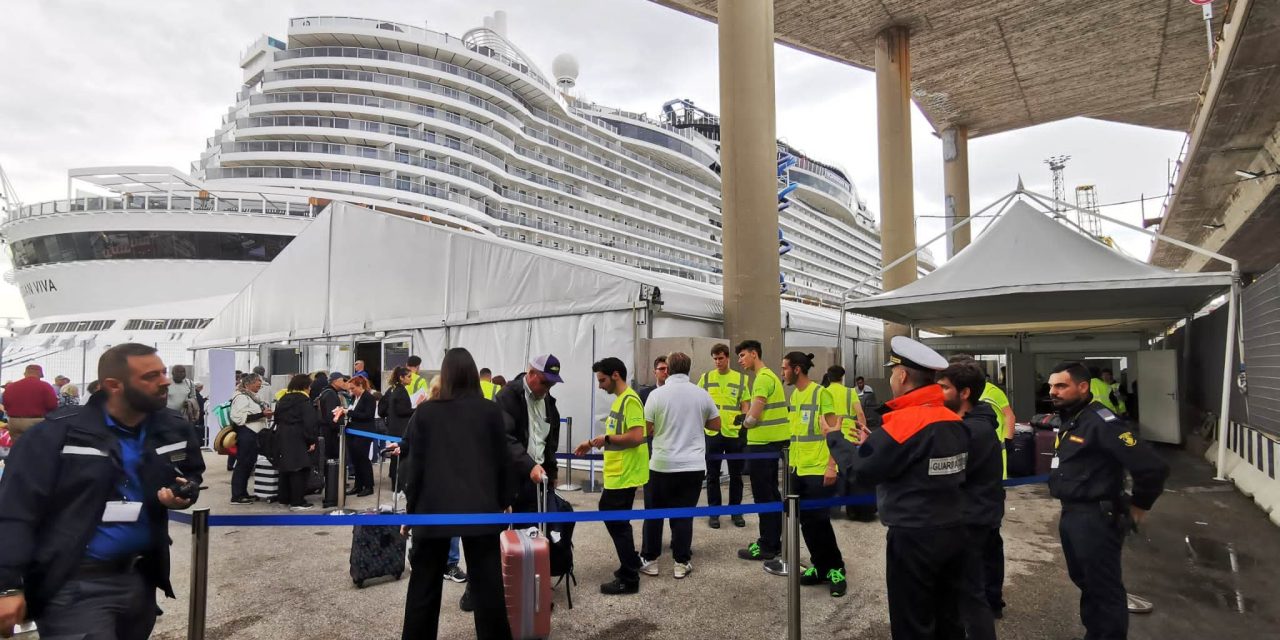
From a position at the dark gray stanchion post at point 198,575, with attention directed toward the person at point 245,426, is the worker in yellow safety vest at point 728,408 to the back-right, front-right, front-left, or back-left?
front-right

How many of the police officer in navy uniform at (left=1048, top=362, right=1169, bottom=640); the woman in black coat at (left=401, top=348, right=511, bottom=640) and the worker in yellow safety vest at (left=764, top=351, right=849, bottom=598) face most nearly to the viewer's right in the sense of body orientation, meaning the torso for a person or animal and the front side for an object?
0

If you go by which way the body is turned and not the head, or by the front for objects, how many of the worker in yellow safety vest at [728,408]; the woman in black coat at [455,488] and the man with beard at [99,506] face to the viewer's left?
0

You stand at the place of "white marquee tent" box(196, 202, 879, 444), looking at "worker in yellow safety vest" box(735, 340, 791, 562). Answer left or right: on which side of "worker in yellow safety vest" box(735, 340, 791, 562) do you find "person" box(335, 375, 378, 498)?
right

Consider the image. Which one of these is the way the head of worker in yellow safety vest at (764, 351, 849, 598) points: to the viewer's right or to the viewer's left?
to the viewer's left

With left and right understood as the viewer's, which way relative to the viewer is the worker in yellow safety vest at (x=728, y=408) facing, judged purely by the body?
facing the viewer

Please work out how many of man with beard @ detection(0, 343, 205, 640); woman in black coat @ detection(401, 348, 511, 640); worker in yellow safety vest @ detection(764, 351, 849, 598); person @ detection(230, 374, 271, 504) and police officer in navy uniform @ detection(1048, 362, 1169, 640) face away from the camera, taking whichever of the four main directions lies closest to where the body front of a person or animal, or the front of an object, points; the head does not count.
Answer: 1

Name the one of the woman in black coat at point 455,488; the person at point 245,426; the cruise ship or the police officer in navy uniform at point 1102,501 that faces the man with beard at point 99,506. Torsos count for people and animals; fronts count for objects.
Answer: the police officer in navy uniform

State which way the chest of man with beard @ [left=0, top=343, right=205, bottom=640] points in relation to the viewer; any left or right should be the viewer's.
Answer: facing the viewer and to the right of the viewer

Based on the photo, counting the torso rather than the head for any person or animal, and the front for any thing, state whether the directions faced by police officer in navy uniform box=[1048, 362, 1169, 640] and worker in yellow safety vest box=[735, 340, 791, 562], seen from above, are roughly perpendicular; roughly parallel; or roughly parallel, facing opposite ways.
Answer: roughly parallel

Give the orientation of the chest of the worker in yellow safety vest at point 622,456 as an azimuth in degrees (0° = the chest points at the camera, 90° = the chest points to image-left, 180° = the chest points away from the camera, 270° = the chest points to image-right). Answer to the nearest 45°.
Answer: approximately 90°
